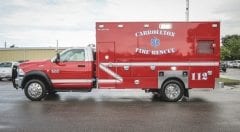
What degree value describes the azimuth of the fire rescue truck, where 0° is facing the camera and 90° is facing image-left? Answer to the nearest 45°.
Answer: approximately 90°
